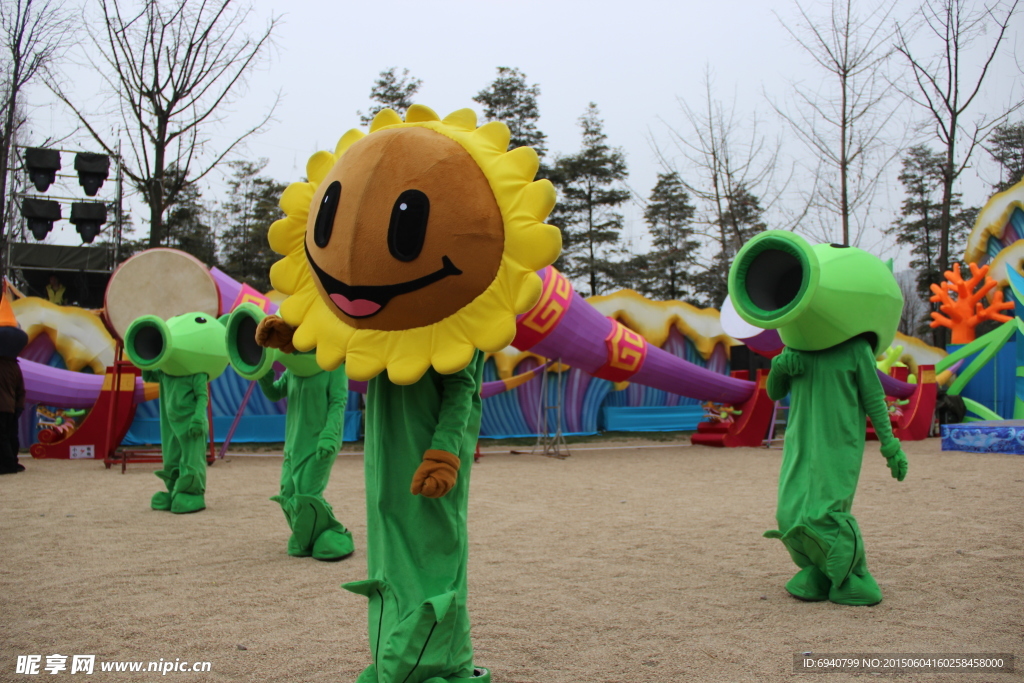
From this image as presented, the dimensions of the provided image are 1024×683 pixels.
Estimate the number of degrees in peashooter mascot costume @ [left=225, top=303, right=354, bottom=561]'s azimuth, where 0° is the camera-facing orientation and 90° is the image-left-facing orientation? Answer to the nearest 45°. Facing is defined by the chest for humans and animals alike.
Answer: approximately 45°

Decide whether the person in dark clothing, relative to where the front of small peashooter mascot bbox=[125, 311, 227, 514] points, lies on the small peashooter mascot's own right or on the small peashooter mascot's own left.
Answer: on the small peashooter mascot's own right

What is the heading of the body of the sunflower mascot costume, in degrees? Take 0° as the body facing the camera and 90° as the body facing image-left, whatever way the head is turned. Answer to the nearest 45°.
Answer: approximately 45°

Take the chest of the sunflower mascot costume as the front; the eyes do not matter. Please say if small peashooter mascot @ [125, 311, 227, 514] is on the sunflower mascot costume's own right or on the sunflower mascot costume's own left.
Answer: on the sunflower mascot costume's own right

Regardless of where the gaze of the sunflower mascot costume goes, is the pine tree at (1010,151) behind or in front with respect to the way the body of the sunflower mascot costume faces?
behind

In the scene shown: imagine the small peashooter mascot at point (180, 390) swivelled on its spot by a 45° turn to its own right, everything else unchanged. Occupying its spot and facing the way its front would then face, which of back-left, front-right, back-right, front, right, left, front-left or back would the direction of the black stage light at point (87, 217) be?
right

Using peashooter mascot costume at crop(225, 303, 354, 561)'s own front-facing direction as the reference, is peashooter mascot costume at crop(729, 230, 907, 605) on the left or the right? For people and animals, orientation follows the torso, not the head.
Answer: on its left

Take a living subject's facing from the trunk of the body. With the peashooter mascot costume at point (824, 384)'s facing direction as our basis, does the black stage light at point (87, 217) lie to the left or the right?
on its right

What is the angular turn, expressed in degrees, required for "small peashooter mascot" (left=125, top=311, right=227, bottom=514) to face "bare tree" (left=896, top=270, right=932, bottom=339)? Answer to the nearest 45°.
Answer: approximately 180°

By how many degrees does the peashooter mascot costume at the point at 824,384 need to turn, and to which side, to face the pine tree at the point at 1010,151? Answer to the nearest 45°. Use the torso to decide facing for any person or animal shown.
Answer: approximately 135° to its right

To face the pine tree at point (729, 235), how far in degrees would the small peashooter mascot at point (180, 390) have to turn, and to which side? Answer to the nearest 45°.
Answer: approximately 180°

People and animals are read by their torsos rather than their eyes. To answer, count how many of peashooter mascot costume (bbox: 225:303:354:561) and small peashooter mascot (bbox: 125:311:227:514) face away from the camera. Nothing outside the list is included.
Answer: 0
